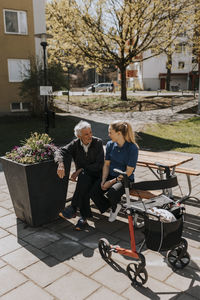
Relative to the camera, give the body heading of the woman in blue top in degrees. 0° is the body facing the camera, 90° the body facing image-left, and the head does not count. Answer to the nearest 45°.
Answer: approximately 45°

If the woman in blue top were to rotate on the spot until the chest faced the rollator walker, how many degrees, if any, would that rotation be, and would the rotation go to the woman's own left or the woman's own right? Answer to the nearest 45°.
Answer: approximately 45° to the woman's own left

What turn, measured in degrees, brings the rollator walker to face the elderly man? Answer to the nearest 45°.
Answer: approximately 180°

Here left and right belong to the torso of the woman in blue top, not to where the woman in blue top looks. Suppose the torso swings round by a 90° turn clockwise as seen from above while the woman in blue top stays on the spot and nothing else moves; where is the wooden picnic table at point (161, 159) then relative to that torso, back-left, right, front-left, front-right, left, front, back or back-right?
right

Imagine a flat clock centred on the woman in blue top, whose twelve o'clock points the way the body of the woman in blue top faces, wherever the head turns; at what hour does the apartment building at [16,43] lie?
The apartment building is roughly at 4 o'clock from the woman in blue top.

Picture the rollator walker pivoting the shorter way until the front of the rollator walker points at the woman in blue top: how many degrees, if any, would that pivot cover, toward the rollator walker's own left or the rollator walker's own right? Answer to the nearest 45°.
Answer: approximately 180°

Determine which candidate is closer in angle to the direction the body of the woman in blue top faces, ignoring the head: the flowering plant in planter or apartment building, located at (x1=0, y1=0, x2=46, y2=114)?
the flowering plant in planter
